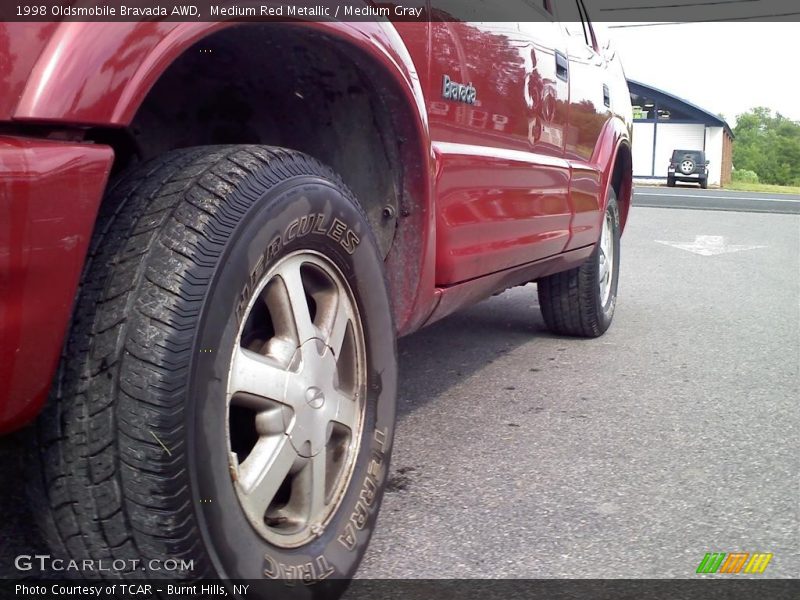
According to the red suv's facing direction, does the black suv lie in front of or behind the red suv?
behind

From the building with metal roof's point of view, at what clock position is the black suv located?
The black suv is roughly at 12 o'clock from the building with metal roof.

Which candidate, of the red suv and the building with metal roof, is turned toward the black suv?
the building with metal roof

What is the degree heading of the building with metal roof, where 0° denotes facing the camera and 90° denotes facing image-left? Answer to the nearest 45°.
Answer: approximately 0°

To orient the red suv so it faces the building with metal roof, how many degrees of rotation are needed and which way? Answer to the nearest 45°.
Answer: approximately 135° to its right

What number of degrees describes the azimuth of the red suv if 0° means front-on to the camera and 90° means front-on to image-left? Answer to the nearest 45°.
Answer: approximately 45°

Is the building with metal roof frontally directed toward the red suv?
yes

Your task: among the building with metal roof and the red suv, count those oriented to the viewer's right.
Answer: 0
